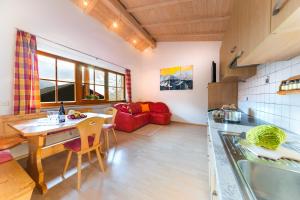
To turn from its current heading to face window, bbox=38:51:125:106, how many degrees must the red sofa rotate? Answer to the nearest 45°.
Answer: approximately 90° to its right

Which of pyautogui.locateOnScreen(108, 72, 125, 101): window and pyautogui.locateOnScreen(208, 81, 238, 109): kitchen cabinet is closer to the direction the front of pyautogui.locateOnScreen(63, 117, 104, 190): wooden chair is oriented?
the window

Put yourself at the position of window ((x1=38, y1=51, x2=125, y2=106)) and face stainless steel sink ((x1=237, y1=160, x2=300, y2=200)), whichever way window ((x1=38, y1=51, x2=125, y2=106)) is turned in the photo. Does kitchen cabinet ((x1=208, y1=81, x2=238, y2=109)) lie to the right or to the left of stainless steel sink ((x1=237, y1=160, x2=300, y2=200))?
left

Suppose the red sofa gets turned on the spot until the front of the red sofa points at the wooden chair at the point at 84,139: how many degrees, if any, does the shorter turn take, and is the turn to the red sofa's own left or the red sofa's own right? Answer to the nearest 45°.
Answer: approximately 45° to the red sofa's own right

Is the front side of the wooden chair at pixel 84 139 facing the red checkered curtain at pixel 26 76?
yes

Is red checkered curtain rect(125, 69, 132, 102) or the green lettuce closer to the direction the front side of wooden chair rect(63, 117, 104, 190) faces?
the red checkered curtain

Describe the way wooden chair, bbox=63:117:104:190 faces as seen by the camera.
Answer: facing away from the viewer and to the left of the viewer

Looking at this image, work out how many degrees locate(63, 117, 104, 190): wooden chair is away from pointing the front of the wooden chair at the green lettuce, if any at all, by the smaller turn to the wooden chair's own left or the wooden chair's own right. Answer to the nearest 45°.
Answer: approximately 180°

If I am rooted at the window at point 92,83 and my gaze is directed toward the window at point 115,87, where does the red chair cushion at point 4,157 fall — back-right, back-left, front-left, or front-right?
back-right

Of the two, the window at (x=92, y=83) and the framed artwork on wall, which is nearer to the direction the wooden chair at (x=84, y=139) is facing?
the window
